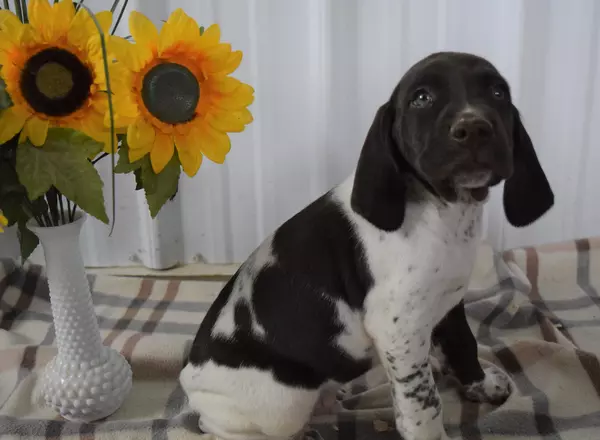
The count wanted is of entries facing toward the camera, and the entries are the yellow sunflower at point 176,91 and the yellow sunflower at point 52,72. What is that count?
2

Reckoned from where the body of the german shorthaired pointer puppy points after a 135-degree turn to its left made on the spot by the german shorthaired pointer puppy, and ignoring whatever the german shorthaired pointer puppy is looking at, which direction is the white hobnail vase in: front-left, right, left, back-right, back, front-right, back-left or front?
left

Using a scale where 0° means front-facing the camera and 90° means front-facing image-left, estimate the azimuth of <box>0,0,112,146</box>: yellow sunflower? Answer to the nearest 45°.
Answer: approximately 0°
